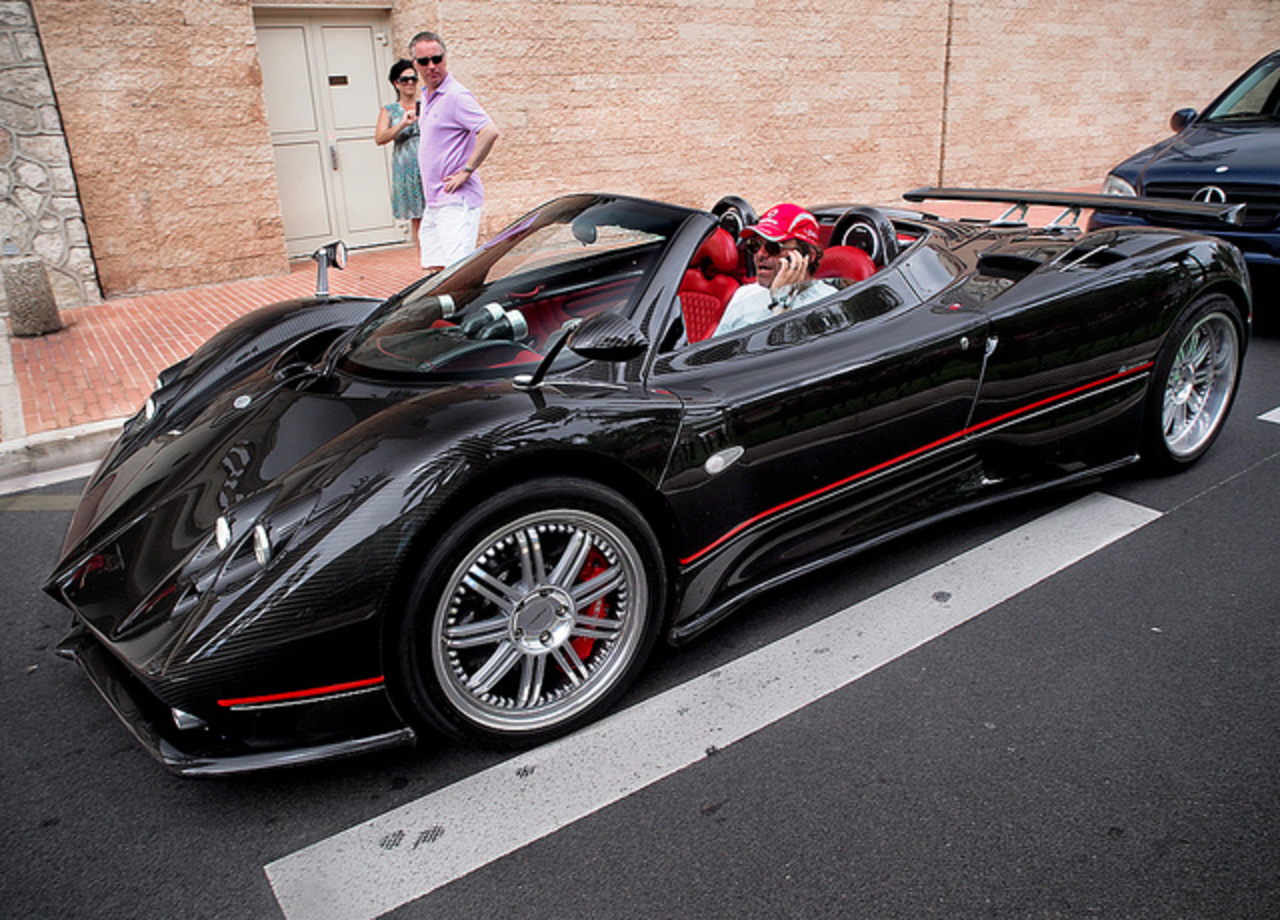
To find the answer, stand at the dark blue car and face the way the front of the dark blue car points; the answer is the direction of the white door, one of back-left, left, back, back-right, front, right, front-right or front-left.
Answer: front-right

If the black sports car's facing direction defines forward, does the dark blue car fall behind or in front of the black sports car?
behind

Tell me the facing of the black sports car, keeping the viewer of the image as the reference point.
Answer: facing the viewer and to the left of the viewer

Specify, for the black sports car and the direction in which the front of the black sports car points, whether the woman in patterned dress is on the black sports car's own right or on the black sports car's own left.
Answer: on the black sports car's own right

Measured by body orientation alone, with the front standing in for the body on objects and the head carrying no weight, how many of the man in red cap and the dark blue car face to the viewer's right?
0

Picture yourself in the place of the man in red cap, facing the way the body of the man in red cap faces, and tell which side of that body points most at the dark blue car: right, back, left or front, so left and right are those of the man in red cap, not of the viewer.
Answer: back

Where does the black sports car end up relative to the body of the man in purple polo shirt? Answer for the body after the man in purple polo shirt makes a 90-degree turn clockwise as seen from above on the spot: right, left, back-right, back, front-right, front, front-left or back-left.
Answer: back-left

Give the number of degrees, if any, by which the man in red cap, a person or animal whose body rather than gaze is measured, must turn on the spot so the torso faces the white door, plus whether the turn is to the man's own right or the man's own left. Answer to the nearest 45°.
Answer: approximately 90° to the man's own right

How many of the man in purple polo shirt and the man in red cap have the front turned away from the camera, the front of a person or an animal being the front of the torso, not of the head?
0

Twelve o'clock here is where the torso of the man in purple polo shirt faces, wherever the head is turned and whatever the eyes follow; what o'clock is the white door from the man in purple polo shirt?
The white door is roughly at 4 o'clock from the man in purple polo shirt.

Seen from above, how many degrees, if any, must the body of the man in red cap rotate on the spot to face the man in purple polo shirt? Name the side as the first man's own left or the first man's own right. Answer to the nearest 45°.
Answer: approximately 90° to the first man's own right

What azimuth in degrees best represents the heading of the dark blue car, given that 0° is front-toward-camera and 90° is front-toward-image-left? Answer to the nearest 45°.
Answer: approximately 45°

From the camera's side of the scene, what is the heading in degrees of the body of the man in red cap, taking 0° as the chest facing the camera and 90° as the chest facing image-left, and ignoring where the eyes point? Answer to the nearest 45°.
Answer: approximately 45°

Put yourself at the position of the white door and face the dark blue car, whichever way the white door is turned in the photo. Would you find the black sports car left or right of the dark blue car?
right

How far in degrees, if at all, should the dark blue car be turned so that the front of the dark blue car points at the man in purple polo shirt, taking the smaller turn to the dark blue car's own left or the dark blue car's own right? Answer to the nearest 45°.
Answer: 0° — it already faces them
